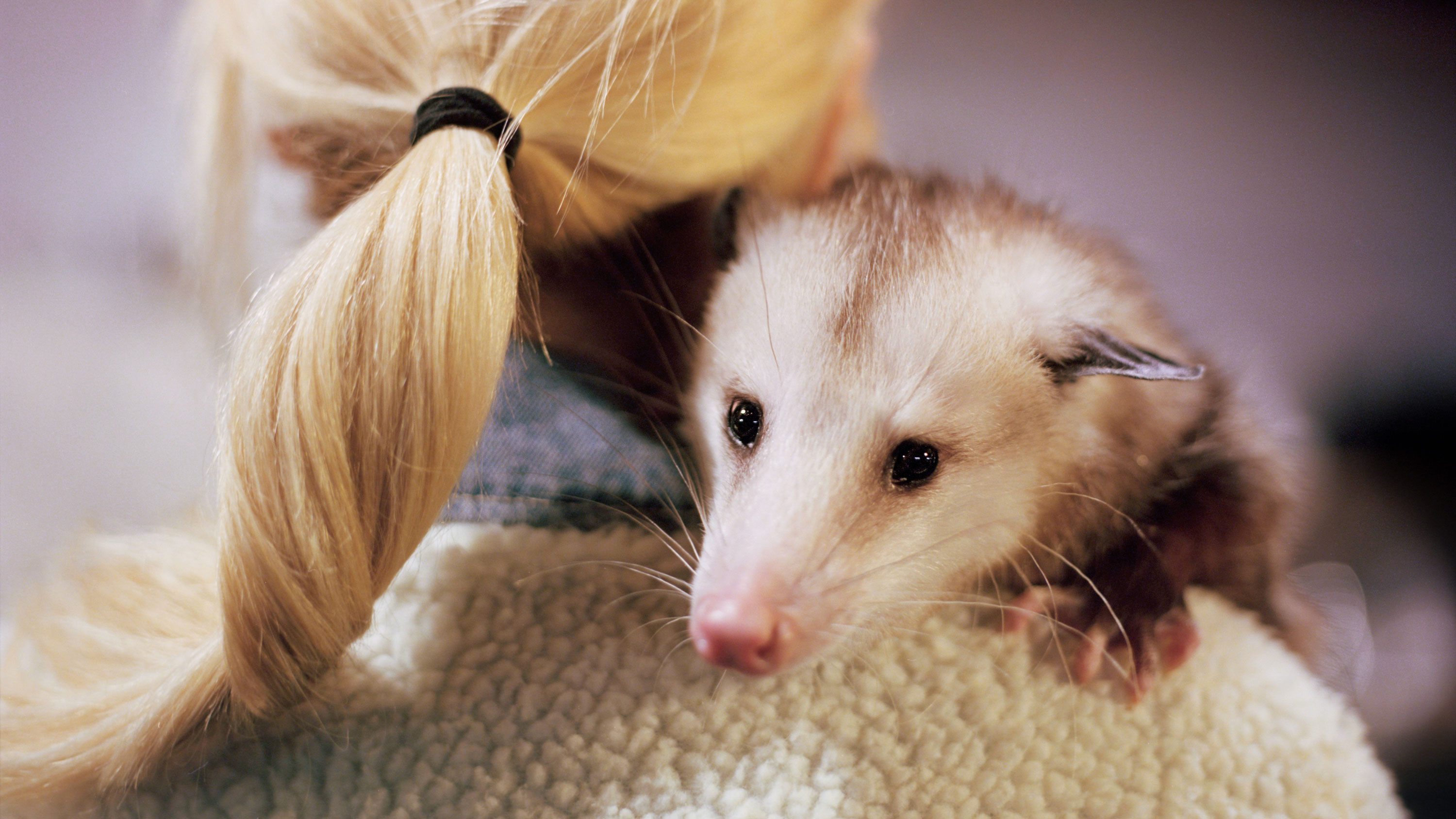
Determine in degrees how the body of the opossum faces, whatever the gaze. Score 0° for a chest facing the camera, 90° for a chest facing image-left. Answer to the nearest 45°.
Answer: approximately 45°
